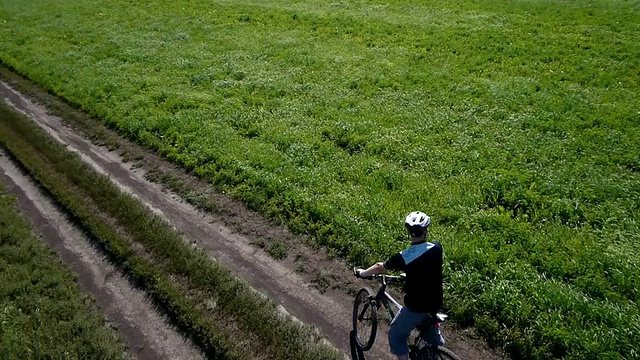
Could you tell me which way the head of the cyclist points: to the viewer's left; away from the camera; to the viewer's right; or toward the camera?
away from the camera

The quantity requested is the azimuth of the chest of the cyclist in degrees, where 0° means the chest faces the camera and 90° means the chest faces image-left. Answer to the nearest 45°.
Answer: approximately 135°

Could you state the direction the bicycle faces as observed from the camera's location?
facing away from the viewer and to the left of the viewer
